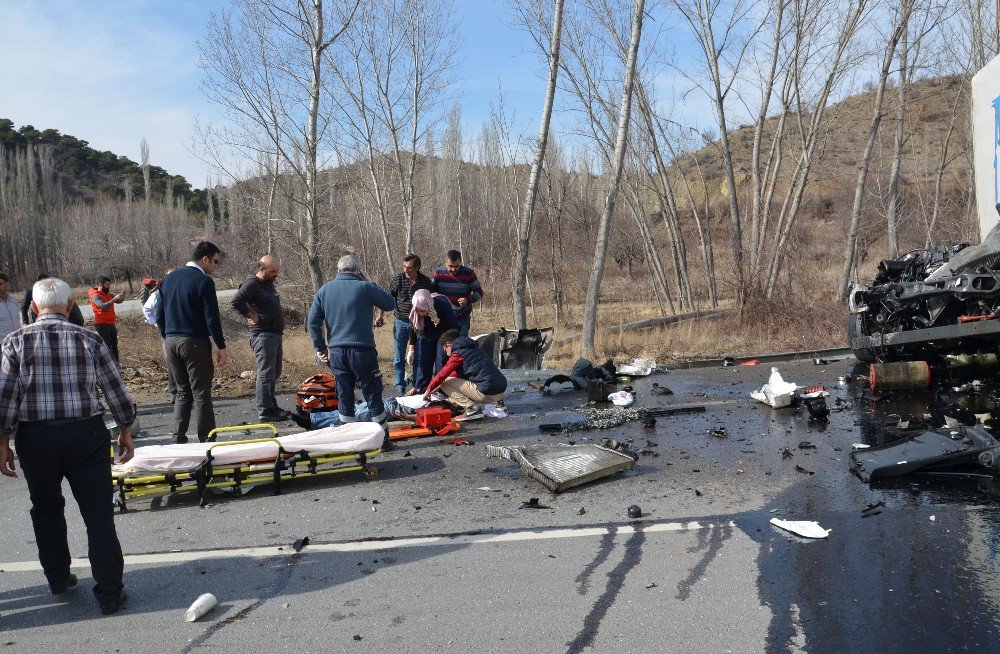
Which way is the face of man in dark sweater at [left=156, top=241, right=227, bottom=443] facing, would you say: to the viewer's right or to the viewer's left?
to the viewer's right

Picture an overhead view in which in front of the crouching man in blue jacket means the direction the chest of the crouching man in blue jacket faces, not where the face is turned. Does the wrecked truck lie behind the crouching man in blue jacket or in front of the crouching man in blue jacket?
behind

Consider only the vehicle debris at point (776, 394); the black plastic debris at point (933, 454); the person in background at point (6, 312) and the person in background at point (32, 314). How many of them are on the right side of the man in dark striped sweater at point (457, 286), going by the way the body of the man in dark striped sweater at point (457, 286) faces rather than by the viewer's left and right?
2

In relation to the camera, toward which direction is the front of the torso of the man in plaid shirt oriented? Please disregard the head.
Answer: away from the camera

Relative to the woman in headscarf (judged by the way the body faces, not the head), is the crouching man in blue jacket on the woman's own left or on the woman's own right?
on the woman's own left

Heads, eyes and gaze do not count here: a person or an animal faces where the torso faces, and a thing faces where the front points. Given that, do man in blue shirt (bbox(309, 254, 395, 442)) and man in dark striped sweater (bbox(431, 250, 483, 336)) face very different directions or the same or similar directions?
very different directions

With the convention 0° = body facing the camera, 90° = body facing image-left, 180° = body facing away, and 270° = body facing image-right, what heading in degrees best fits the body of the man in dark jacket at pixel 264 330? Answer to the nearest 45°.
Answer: approximately 315°

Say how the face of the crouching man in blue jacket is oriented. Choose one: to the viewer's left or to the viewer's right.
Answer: to the viewer's left

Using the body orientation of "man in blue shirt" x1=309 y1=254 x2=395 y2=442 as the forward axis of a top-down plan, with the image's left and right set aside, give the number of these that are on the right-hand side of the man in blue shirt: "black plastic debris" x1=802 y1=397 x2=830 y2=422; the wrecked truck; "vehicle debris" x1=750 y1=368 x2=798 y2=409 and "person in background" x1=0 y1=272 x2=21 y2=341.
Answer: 3

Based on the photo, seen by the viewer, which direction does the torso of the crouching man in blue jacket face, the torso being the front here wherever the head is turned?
to the viewer's left

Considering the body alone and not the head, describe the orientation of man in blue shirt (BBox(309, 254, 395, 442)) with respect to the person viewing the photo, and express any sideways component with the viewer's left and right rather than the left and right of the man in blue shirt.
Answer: facing away from the viewer
